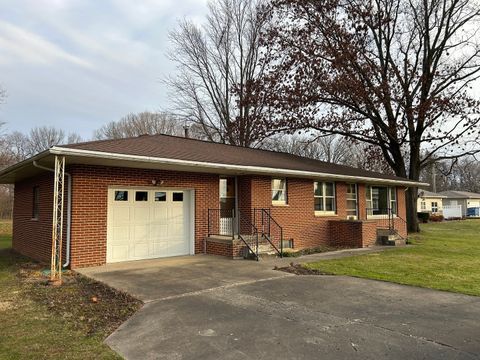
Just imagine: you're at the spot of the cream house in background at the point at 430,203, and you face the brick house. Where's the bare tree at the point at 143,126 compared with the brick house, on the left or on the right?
right

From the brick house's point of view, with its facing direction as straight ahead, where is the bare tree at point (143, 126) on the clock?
The bare tree is roughly at 7 o'clock from the brick house.

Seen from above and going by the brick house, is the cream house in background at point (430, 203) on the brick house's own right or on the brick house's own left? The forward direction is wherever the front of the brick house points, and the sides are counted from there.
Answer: on the brick house's own left

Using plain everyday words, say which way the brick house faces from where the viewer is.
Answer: facing the viewer and to the right of the viewer

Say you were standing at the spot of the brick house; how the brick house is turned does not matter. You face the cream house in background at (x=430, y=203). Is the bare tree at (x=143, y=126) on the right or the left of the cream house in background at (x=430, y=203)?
left
